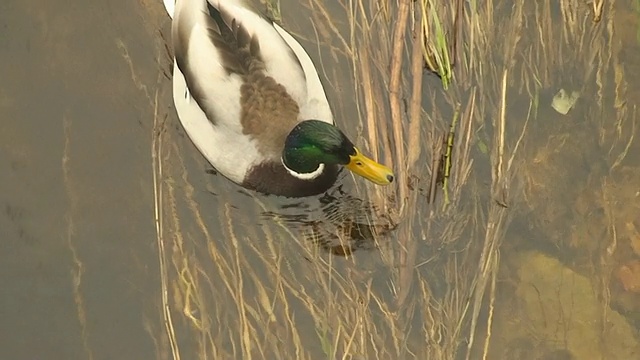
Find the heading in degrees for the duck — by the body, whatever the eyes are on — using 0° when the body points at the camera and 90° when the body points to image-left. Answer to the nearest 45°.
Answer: approximately 315°

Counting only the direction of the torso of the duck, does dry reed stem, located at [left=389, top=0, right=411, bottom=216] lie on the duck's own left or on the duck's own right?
on the duck's own left
